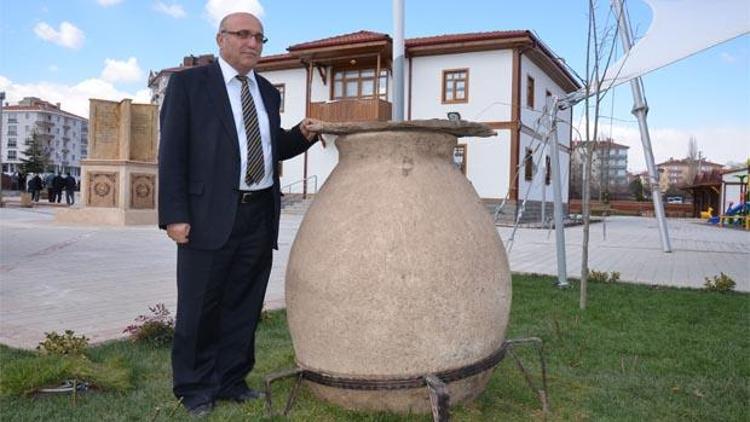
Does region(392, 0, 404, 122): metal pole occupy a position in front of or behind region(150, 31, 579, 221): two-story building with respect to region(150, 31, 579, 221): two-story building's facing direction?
in front

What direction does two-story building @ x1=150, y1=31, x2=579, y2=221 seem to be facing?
toward the camera

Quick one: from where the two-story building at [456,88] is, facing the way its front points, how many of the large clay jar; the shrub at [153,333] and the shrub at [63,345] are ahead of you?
3

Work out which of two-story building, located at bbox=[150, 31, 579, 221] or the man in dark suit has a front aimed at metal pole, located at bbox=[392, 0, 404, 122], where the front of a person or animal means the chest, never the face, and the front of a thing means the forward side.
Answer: the two-story building

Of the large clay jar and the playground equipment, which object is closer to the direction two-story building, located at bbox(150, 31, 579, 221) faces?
the large clay jar

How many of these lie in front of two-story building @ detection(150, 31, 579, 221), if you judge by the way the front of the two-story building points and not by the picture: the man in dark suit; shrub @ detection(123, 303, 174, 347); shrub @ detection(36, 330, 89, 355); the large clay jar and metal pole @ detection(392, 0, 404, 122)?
5

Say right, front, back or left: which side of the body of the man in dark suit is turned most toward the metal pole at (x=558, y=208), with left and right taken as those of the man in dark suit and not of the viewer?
left

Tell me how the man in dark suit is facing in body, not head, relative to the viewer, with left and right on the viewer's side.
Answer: facing the viewer and to the right of the viewer

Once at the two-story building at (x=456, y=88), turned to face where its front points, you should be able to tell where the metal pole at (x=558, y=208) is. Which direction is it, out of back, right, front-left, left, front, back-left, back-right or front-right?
front

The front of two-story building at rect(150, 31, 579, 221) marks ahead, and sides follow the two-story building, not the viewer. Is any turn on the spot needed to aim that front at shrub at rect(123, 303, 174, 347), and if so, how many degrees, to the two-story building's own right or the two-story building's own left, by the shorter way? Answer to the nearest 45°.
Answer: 0° — it already faces it

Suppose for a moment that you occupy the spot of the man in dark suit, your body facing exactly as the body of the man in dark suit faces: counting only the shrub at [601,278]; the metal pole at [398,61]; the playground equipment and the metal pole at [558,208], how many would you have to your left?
4

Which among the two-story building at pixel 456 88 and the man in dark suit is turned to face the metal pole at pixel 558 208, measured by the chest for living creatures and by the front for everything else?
the two-story building

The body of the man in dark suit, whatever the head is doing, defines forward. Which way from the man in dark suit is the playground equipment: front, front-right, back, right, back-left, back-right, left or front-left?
left

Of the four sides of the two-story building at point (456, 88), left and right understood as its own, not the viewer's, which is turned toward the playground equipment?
left

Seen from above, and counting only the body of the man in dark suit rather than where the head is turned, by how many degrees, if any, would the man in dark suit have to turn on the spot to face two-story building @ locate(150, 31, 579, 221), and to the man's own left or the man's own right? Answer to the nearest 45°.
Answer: approximately 135° to the man's own left

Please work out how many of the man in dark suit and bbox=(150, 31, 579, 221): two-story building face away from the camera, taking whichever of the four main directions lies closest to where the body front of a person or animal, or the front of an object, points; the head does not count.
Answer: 0
